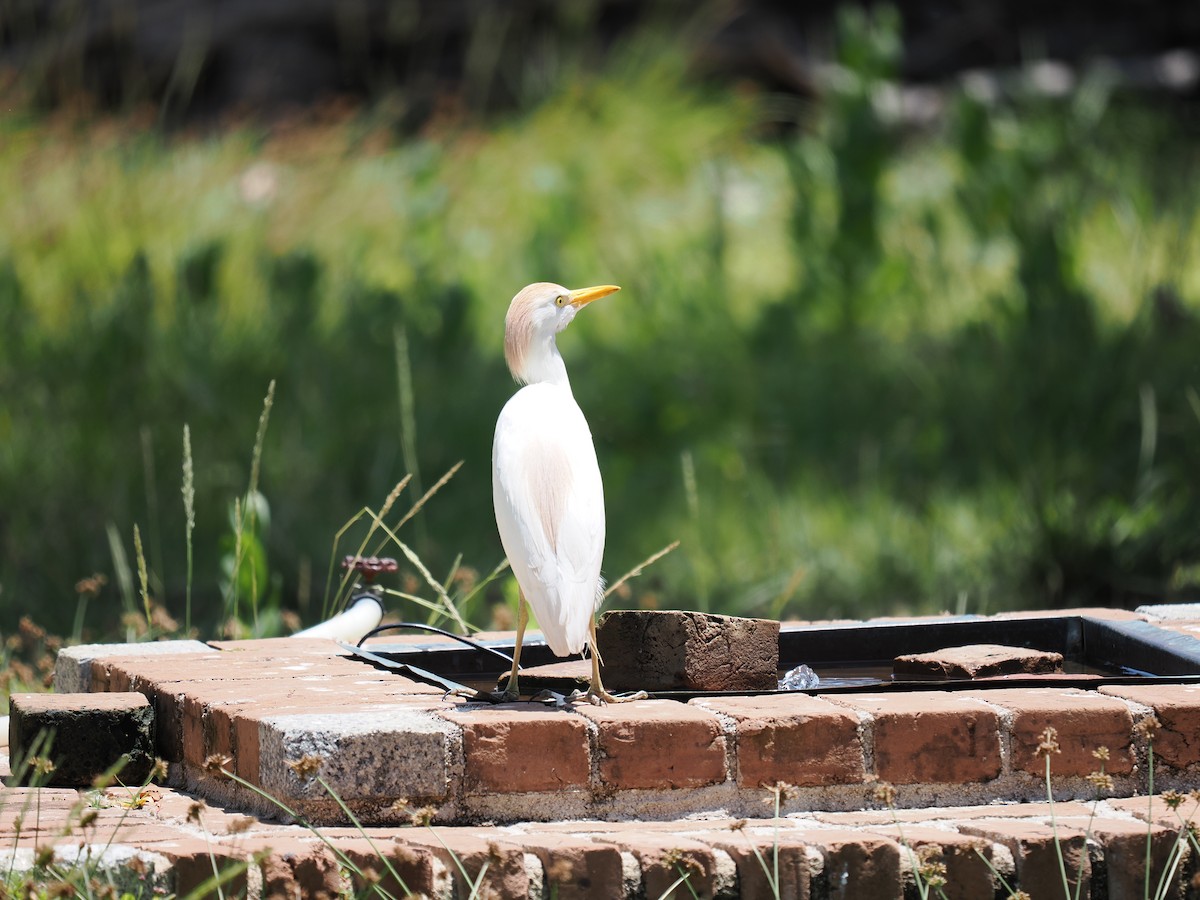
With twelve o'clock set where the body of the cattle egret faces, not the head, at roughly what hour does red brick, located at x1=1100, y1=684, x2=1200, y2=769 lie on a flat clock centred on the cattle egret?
The red brick is roughly at 3 o'clock from the cattle egret.

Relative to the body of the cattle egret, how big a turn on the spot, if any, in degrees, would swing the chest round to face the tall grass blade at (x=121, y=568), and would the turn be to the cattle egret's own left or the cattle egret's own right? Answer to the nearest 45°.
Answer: approximately 45° to the cattle egret's own left

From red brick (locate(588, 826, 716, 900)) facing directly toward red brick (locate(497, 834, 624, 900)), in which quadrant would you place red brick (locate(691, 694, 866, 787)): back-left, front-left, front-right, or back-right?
back-right

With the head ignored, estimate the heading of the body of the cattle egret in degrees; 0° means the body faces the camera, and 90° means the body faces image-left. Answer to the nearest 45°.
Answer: approximately 180°

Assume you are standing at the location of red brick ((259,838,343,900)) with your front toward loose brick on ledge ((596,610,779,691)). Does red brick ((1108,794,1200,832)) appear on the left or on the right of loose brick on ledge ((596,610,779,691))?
right

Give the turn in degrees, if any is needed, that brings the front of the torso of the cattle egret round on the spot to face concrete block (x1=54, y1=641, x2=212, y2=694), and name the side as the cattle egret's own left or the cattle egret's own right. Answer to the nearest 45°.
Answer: approximately 45° to the cattle egret's own left

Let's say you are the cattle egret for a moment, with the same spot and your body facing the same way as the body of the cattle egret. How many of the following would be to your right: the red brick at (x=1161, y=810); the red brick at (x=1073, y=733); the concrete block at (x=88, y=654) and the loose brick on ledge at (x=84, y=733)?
2

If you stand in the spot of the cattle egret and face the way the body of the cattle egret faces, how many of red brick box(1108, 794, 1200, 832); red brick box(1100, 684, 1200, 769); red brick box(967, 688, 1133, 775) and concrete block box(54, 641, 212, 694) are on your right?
3
